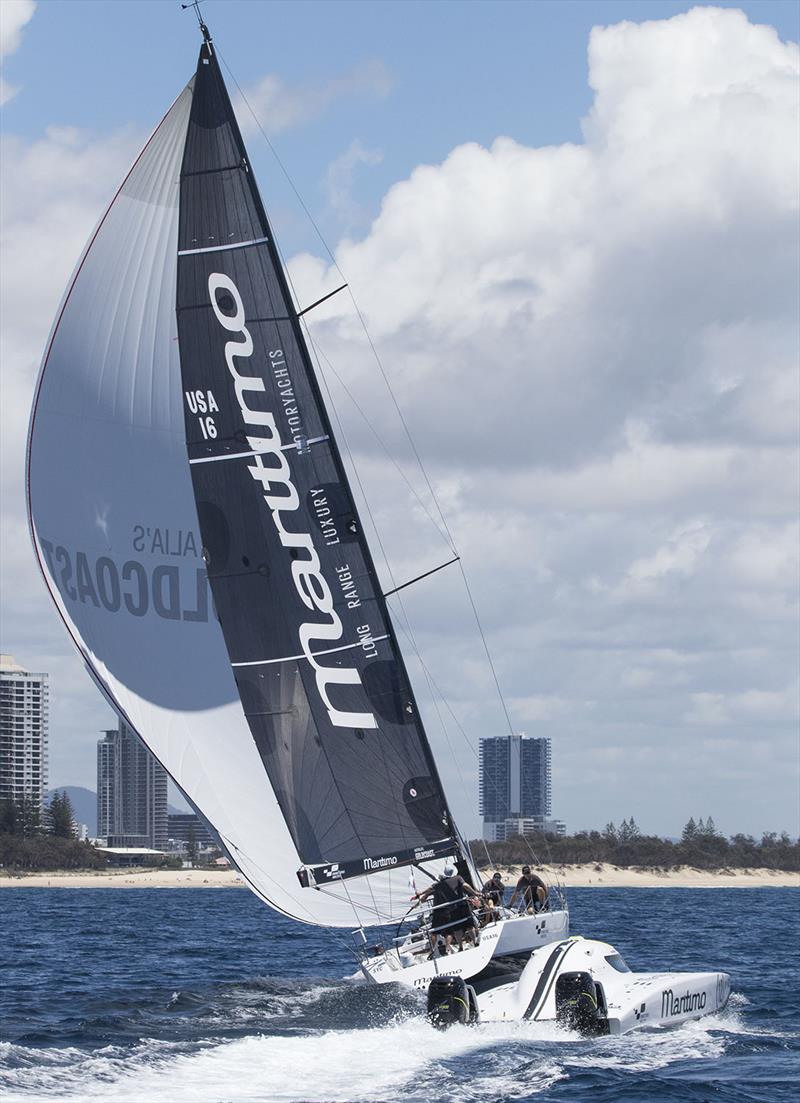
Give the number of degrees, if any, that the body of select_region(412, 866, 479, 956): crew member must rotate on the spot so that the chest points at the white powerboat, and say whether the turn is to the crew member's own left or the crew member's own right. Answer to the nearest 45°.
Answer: approximately 135° to the crew member's own right

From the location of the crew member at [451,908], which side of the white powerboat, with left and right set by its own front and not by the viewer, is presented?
left

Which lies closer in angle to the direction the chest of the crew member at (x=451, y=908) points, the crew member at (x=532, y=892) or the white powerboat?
the crew member

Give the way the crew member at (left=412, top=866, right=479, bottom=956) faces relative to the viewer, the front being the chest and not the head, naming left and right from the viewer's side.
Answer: facing away from the viewer

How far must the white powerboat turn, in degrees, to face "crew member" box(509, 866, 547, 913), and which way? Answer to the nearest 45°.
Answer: approximately 45° to its left

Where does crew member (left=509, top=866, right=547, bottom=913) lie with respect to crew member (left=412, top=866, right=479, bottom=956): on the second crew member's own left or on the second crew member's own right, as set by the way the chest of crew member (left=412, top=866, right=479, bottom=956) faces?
on the second crew member's own right

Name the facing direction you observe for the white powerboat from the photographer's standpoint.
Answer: facing away from the viewer and to the right of the viewer
